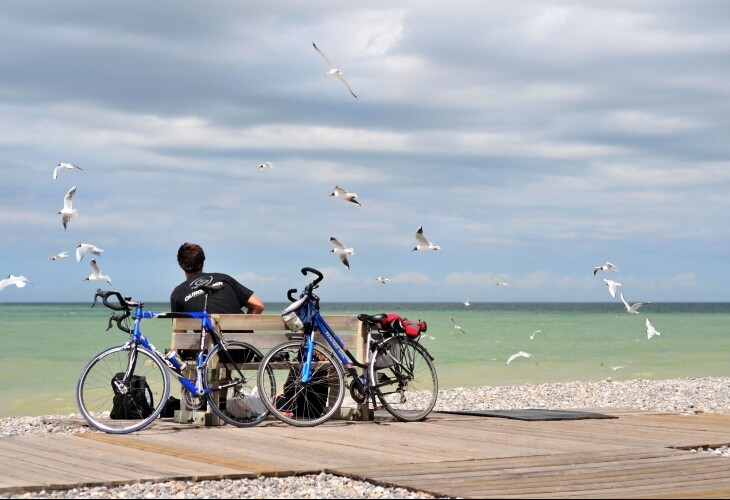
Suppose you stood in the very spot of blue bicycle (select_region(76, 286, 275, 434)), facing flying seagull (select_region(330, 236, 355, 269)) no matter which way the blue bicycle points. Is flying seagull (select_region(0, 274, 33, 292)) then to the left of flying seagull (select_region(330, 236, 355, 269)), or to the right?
left

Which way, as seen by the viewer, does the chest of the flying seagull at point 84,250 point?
to the viewer's left

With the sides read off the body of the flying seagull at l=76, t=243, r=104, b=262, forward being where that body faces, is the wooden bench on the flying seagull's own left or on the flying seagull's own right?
on the flying seagull's own left

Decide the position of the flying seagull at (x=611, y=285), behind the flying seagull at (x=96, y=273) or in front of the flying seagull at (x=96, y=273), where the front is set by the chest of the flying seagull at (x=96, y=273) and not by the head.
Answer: behind

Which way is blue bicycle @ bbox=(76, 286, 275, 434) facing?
to the viewer's left

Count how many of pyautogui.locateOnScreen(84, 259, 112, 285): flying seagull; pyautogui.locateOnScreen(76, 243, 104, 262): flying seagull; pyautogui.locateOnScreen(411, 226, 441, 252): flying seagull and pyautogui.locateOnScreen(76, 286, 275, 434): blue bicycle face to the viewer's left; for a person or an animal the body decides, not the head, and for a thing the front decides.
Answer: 4

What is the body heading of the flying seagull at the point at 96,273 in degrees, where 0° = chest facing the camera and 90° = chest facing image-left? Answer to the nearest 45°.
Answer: approximately 90°

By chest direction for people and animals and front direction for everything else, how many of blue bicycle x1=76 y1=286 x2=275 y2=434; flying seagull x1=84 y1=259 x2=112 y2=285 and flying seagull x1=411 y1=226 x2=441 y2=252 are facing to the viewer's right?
0

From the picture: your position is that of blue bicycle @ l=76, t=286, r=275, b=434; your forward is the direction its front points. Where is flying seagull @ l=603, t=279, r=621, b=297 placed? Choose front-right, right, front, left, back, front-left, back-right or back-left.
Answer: back-right
